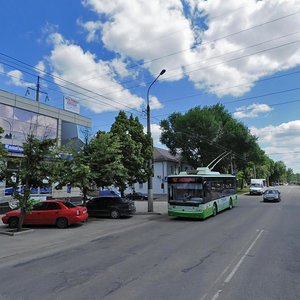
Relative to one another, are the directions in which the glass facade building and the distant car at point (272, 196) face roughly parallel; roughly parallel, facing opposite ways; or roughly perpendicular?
roughly perpendicular

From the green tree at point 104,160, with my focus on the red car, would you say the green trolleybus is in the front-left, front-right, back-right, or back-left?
back-left

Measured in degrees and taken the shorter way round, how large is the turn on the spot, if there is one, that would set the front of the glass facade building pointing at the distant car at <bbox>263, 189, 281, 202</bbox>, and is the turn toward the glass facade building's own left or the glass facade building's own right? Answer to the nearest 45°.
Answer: approximately 45° to the glass facade building's own left

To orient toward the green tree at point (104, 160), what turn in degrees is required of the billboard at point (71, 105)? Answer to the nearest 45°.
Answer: approximately 45° to its left

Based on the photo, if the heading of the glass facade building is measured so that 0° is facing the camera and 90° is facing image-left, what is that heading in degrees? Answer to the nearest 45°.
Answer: approximately 315°

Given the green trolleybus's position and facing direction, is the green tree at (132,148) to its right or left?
on its right

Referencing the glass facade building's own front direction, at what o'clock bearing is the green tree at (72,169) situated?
The green tree is roughly at 1 o'clock from the glass facade building.
